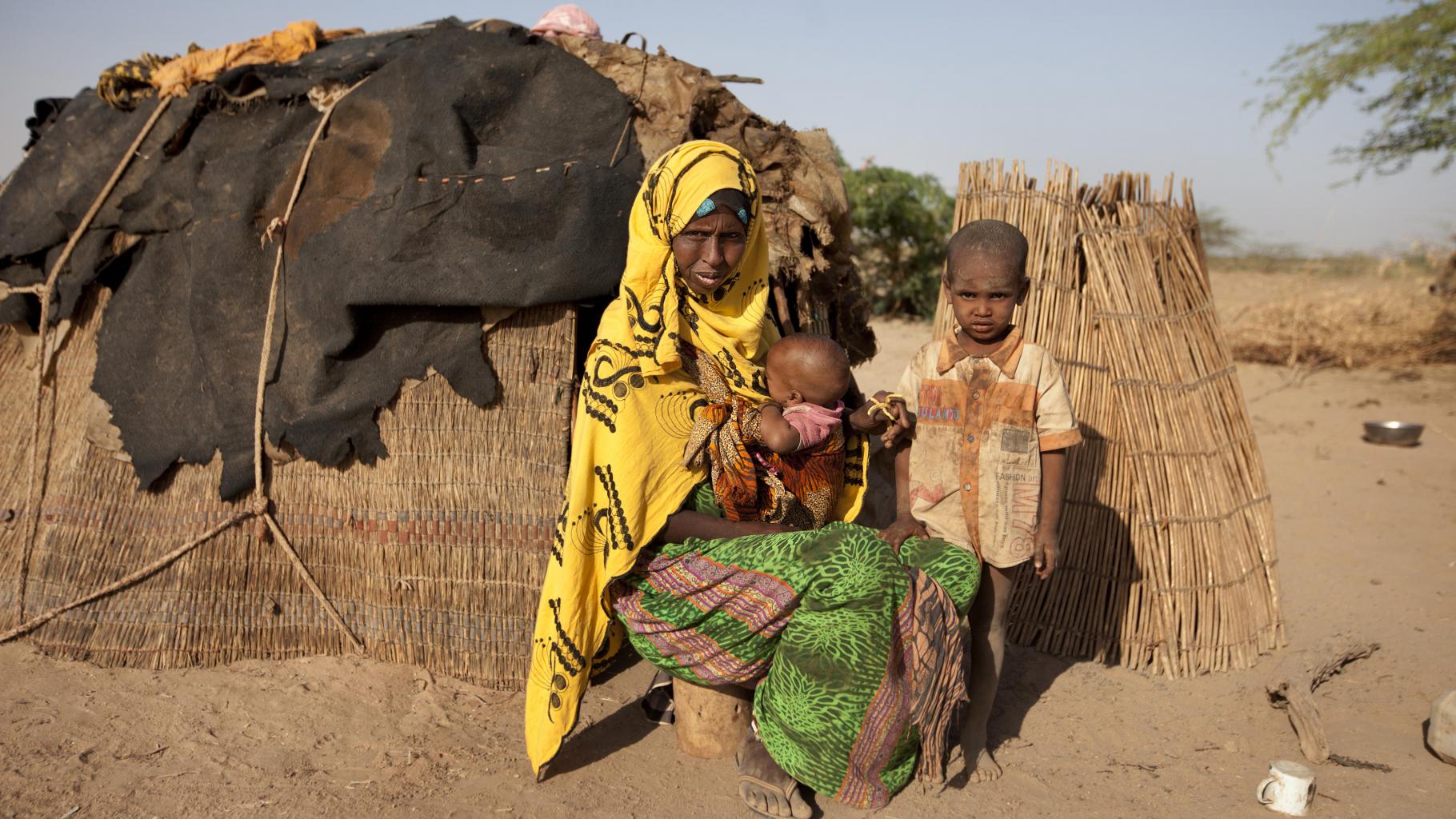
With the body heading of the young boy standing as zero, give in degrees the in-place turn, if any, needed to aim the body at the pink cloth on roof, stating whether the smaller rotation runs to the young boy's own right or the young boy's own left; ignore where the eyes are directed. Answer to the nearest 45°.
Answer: approximately 135° to the young boy's own right

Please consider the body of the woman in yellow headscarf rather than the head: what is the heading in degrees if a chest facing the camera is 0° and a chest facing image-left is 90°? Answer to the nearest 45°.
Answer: approximately 315°

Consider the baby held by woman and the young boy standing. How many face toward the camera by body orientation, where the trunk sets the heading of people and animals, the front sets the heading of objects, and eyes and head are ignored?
1

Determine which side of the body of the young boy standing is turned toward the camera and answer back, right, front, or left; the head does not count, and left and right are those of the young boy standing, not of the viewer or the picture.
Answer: front

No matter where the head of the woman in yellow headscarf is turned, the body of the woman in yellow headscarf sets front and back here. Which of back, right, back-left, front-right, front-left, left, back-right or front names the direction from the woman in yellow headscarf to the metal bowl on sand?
left

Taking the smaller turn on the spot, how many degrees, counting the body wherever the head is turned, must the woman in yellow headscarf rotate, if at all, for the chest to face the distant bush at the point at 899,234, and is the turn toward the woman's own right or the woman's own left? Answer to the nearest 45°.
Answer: approximately 135° to the woman's own left
